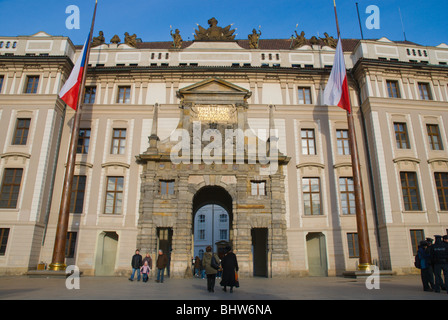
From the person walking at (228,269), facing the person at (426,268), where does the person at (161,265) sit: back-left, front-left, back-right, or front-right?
back-left

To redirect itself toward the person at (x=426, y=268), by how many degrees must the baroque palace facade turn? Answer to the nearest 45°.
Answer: approximately 45° to its left

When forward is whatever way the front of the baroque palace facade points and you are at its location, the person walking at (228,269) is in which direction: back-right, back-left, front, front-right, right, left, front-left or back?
front

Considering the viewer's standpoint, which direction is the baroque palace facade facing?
facing the viewer

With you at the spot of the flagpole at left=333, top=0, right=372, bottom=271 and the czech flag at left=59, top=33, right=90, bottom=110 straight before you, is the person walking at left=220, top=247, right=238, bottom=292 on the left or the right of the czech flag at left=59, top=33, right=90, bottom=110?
left

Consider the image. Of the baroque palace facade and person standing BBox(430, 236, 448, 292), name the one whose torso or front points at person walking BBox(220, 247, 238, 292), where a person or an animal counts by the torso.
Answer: the baroque palace facade

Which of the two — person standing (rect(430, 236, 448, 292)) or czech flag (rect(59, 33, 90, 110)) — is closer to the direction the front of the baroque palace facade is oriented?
the person standing
